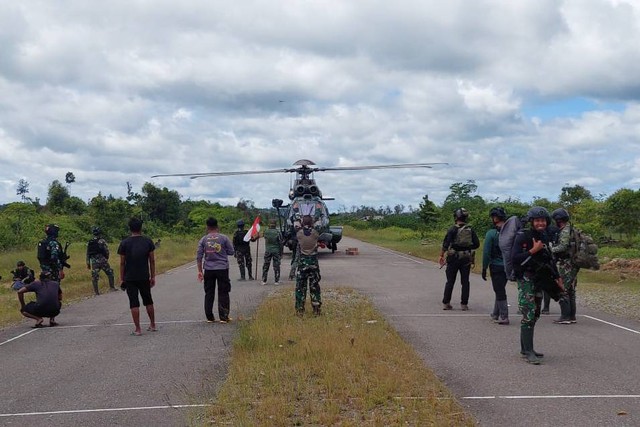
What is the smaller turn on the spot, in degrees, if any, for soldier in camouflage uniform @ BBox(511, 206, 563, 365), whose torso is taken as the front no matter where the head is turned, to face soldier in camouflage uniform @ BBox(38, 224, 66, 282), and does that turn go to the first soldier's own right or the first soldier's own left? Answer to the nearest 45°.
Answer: approximately 135° to the first soldier's own right

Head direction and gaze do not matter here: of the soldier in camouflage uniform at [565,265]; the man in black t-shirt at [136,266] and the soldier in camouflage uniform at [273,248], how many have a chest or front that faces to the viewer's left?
1

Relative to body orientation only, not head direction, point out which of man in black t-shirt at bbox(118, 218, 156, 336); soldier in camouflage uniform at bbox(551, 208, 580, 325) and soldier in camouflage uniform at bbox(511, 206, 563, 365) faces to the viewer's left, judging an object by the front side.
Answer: soldier in camouflage uniform at bbox(551, 208, 580, 325)

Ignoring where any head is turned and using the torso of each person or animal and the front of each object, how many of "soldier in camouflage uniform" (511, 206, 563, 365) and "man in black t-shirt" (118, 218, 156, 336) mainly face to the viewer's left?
0

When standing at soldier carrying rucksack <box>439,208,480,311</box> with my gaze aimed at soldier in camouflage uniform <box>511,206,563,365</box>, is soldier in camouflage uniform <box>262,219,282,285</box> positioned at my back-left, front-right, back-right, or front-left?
back-right

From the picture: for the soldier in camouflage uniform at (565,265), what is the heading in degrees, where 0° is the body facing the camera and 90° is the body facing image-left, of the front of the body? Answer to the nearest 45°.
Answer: approximately 90°

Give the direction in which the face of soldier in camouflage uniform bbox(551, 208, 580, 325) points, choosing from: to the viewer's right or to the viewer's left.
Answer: to the viewer's left

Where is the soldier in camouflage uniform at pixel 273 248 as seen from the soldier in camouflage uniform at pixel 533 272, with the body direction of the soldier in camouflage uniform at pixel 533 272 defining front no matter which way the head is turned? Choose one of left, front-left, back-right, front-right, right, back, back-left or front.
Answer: back

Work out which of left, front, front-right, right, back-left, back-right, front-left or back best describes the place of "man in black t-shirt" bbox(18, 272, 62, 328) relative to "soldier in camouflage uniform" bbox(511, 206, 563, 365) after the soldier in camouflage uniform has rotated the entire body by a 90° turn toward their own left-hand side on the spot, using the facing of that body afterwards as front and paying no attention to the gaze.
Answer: back-left

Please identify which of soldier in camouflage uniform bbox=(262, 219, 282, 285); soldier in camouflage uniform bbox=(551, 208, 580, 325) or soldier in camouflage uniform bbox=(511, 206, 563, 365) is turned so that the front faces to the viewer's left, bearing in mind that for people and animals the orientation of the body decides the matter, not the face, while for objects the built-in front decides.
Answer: soldier in camouflage uniform bbox=(551, 208, 580, 325)
